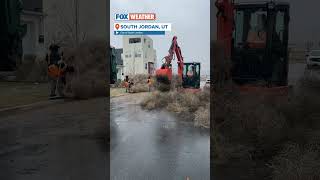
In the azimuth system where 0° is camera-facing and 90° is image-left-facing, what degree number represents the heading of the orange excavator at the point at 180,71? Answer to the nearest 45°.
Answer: approximately 45°
